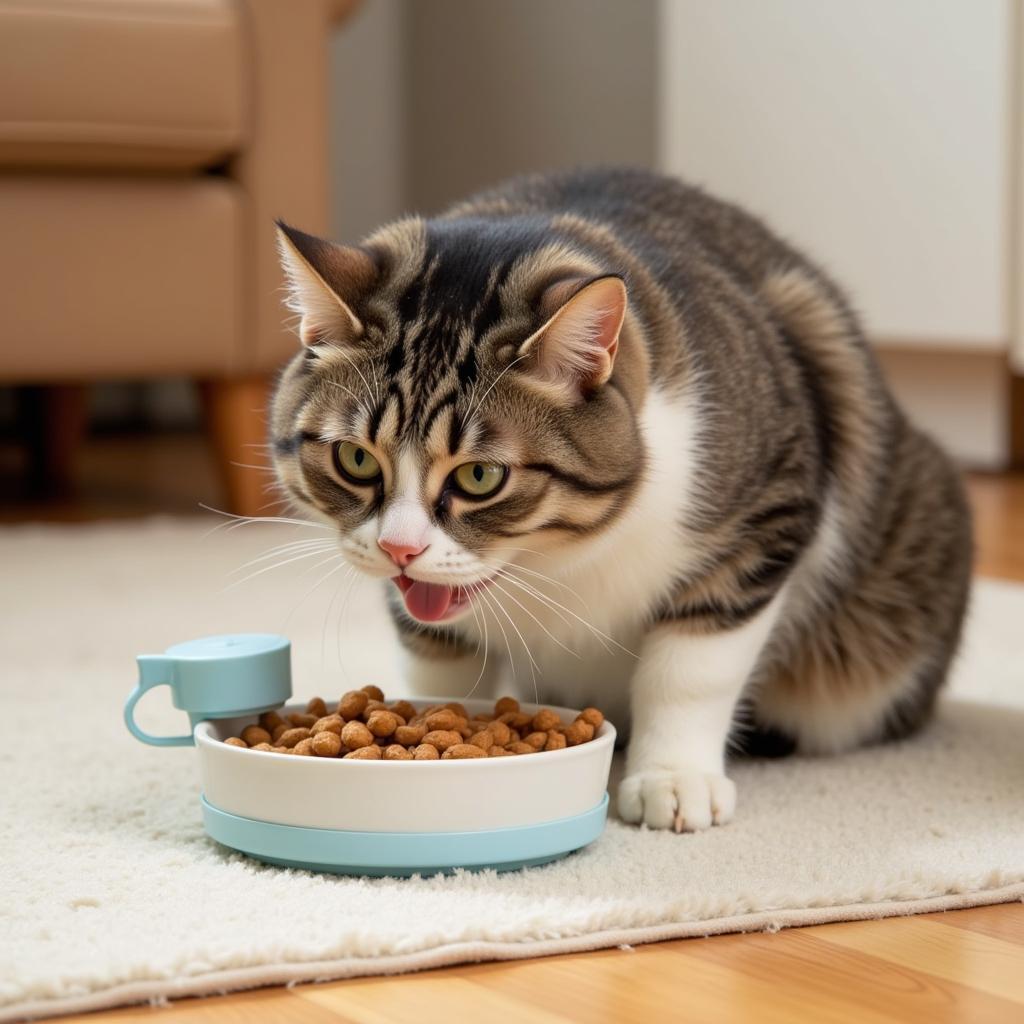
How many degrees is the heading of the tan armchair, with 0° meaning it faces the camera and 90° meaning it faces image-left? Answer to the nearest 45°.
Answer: approximately 0°

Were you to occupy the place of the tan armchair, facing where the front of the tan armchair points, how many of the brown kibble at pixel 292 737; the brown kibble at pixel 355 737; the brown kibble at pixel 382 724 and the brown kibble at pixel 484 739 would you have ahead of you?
4

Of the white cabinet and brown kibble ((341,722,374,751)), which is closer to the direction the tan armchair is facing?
the brown kibble

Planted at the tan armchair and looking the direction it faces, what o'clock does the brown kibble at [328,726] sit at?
The brown kibble is roughly at 12 o'clock from the tan armchair.

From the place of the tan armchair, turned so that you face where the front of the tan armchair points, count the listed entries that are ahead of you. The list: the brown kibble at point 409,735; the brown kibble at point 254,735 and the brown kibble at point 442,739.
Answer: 3
